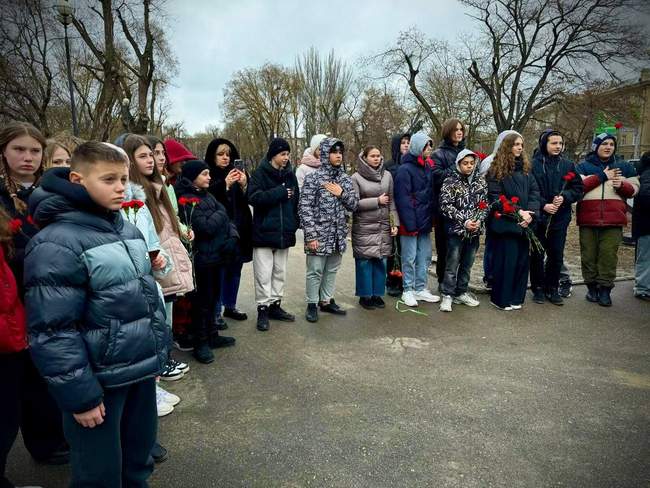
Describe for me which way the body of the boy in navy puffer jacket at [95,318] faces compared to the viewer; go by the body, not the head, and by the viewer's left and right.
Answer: facing the viewer and to the right of the viewer

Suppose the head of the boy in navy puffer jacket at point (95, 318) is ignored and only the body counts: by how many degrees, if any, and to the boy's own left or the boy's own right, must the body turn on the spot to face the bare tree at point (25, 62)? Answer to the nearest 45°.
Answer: approximately 135° to the boy's own left
